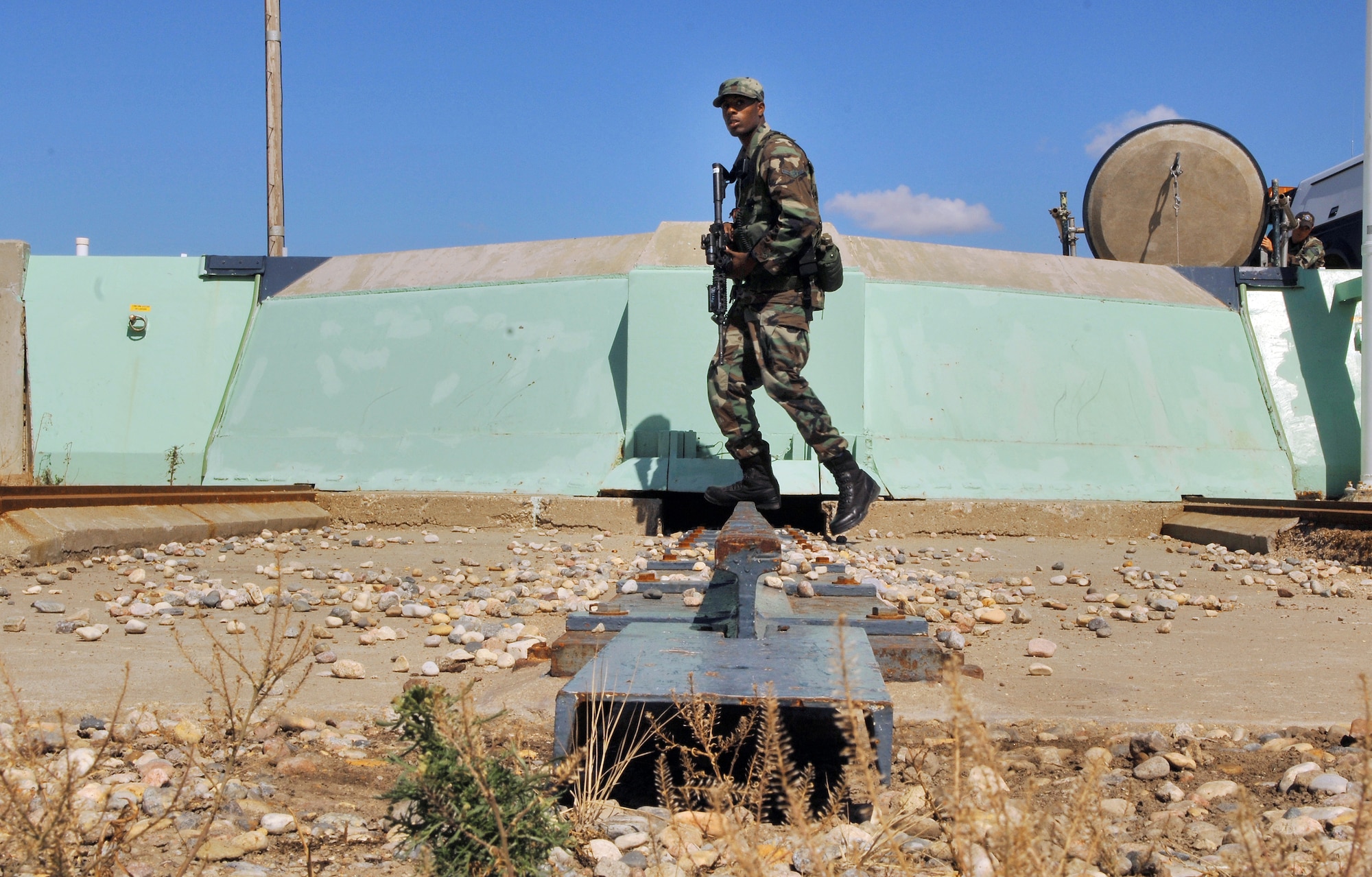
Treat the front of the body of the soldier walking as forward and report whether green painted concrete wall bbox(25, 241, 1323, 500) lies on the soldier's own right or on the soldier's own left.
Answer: on the soldier's own right

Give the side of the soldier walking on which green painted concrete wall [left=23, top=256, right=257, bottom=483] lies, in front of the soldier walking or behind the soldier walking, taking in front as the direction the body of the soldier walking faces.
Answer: in front

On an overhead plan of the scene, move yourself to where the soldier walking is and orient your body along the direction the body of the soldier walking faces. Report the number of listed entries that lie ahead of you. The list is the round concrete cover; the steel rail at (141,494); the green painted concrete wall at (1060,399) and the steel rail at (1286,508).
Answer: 1

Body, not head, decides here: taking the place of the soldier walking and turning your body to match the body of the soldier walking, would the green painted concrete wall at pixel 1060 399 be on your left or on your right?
on your right

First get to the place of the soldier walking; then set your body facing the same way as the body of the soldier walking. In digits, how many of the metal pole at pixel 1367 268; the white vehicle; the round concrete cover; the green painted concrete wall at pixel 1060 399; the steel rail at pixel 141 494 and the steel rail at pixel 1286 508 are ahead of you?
1

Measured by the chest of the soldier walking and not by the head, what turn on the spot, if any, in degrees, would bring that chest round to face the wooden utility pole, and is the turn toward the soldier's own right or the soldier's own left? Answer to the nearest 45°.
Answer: approximately 45° to the soldier's own right

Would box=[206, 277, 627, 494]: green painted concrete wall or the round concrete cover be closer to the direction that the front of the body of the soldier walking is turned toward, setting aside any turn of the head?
the green painted concrete wall

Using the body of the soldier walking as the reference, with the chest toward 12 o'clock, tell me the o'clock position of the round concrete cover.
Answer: The round concrete cover is roughly at 4 o'clock from the soldier walking.

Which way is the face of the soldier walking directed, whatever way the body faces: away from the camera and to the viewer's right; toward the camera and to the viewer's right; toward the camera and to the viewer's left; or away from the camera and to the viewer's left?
toward the camera and to the viewer's left

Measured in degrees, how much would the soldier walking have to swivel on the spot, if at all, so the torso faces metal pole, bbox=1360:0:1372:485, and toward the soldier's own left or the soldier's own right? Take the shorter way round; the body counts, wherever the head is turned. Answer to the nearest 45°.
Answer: approximately 135° to the soldier's own right

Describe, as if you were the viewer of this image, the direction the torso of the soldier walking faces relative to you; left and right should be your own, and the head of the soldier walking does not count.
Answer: facing to the left of the viewer

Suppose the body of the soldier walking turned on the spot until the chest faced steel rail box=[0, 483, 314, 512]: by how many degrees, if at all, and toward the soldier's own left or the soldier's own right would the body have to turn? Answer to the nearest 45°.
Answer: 0° — they already face it

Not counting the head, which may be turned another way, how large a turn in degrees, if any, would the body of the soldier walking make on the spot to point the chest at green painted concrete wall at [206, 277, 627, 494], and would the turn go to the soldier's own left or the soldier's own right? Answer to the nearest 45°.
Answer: approximately 45° to the soldier's own right

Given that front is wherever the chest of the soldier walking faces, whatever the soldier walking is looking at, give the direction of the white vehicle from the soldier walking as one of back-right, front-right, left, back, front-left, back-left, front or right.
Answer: back-right
